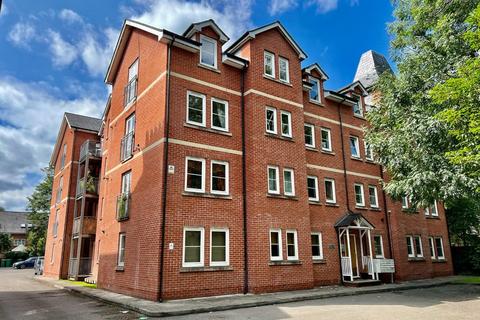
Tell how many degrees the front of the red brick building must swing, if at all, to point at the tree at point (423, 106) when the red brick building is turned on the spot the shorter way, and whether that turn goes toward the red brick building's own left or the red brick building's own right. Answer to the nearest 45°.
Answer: approximately 45° to the red brick building's own left
